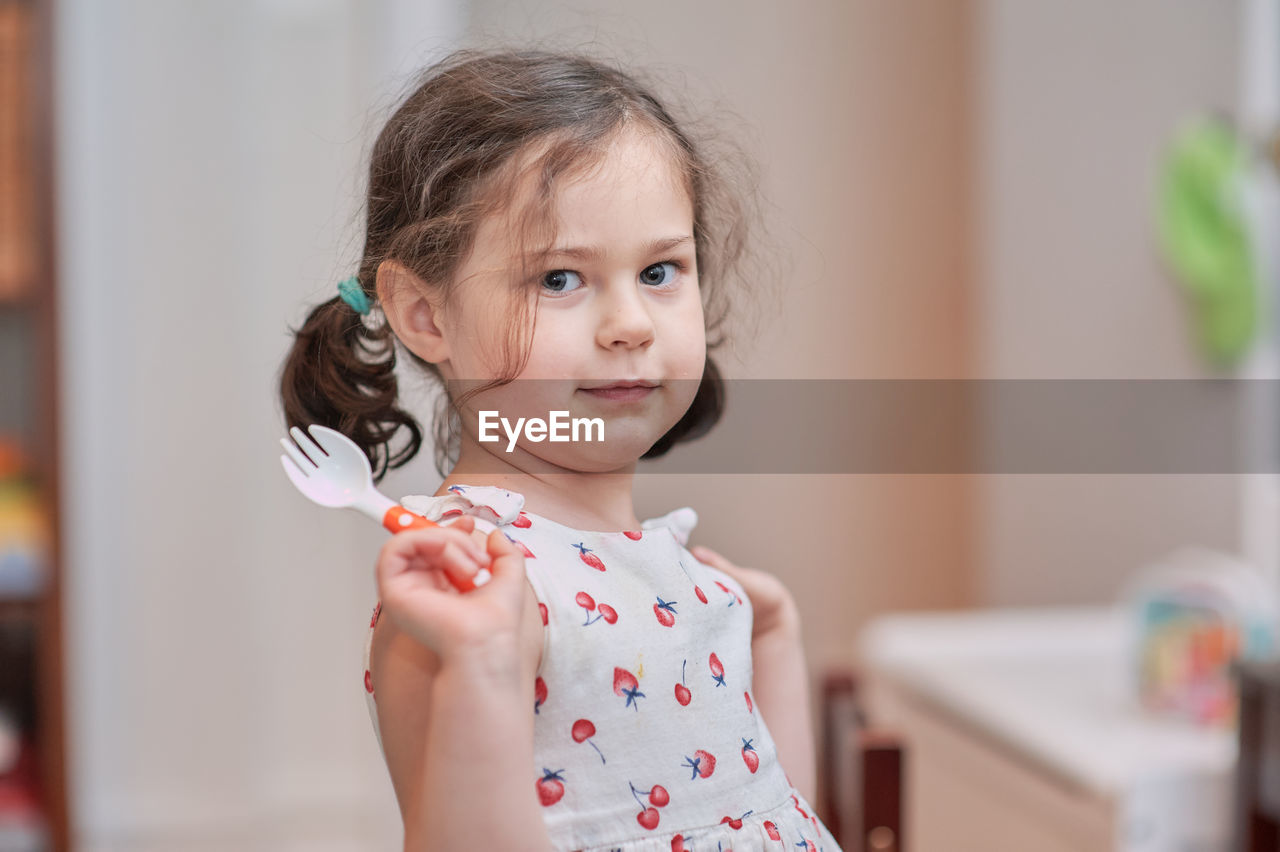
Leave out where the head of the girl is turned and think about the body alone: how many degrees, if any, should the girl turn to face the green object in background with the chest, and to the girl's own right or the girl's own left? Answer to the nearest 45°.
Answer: approximately 90° to the girl's own left

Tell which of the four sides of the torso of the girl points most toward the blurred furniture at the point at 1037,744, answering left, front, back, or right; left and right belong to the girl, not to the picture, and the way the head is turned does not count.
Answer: left

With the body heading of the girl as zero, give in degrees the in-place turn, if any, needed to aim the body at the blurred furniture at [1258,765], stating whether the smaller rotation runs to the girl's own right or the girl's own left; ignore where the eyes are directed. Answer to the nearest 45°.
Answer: approximately 90° to the girl's own left
